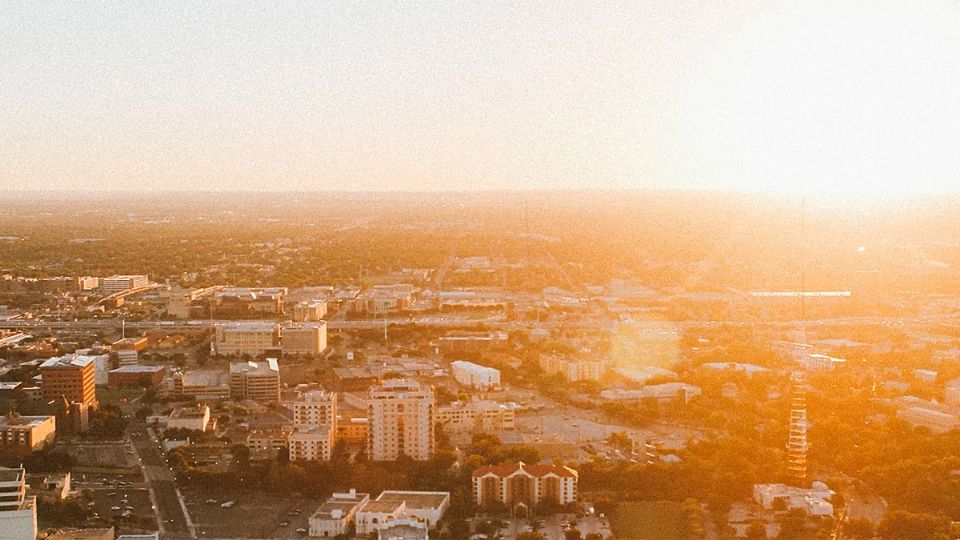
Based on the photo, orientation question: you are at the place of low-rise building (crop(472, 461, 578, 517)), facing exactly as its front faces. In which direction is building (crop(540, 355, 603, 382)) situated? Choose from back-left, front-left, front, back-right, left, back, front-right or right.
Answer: back

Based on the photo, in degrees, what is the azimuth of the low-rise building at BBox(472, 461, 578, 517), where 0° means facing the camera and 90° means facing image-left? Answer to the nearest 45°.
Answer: approximately 0°

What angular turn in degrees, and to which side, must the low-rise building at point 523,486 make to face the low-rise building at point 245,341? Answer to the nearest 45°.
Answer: approximately 135° to its right

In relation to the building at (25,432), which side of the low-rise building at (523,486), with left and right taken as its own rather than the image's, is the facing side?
right

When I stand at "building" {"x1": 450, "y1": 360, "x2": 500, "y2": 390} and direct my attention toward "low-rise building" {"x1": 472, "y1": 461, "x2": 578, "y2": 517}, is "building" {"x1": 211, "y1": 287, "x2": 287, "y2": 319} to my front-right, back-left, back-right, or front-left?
back-right

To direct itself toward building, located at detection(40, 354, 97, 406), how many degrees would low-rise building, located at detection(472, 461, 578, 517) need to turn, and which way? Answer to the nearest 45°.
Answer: approximately 135° to its right

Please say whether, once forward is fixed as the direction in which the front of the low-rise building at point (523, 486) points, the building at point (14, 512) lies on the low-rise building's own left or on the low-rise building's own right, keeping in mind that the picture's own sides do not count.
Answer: on the low-rise building's own right

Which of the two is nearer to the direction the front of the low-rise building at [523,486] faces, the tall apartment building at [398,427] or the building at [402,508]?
the building

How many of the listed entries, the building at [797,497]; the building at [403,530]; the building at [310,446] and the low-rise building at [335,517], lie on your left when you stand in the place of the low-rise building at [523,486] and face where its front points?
1

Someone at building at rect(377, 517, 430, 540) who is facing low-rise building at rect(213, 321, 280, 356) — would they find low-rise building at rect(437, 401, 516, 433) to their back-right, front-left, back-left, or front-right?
front-right

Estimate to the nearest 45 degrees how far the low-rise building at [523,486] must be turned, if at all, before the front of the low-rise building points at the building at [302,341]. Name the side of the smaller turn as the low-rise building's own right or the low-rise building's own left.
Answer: approximately 135° to the low-rise building's own right

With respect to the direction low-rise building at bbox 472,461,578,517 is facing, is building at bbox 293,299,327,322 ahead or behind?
behind

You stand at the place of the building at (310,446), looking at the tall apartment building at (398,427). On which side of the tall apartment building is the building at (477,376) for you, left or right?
left

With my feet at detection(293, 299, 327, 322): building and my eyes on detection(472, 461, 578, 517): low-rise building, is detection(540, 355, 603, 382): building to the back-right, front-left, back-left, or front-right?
front-left
